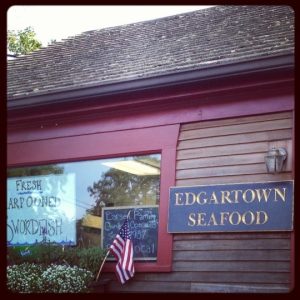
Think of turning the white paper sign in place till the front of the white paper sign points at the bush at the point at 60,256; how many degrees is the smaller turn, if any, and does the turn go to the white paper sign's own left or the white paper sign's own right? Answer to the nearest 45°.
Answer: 0° — it already faces it

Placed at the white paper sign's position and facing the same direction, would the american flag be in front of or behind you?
in front

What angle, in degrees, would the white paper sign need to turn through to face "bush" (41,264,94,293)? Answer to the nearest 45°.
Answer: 0° — it already faces it

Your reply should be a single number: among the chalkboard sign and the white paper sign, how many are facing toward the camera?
2

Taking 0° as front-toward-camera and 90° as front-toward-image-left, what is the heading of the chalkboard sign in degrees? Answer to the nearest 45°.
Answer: approximately 0°

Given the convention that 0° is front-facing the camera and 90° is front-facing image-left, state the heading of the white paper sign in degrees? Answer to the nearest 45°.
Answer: approximately 0°
